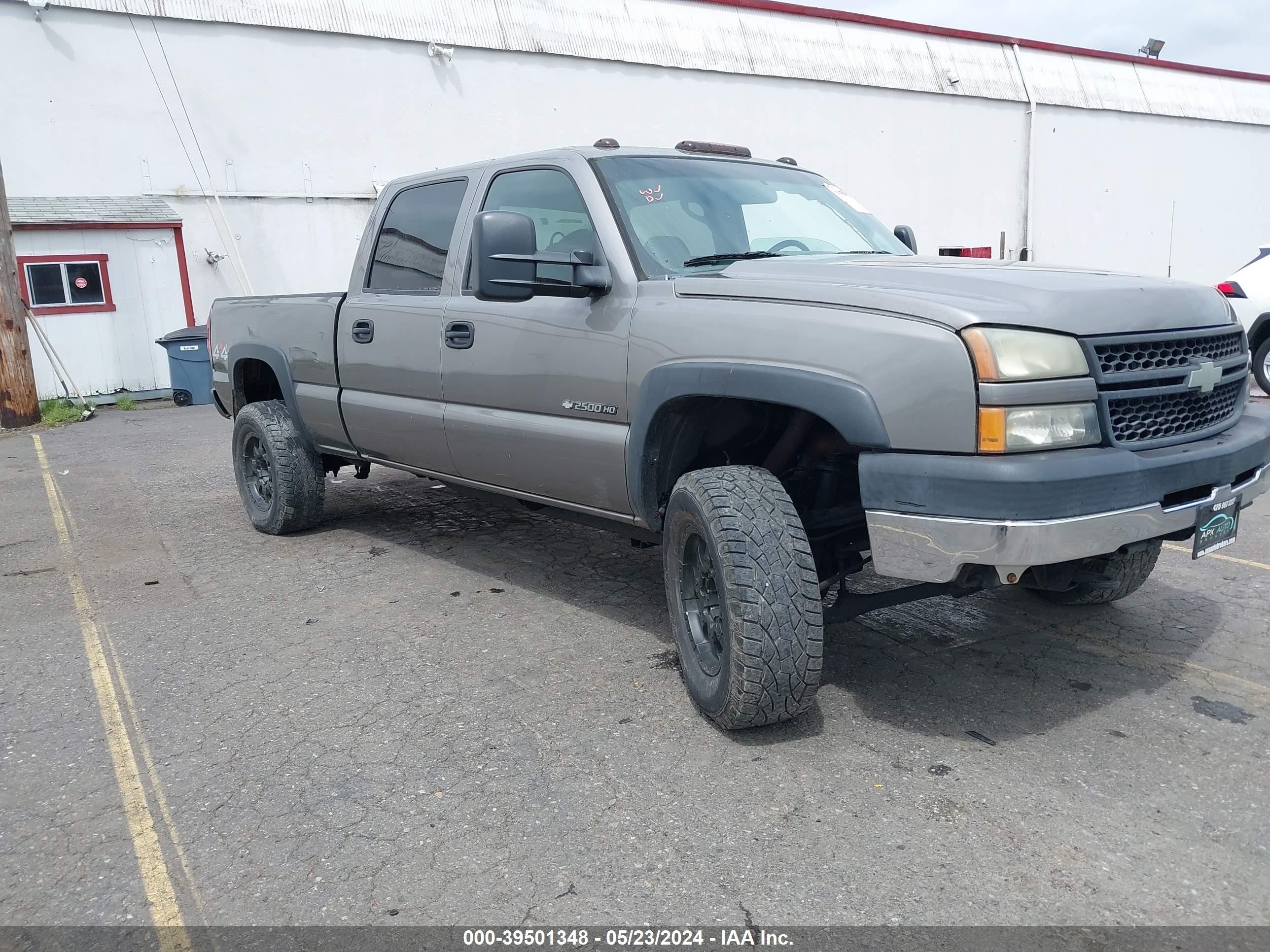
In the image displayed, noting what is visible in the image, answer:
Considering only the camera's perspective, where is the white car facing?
facing to the right of the viewer

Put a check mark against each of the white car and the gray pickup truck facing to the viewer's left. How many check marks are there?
0

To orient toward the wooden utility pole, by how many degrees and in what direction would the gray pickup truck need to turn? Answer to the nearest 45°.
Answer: approximately 180°

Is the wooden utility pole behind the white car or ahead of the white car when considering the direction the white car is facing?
behind

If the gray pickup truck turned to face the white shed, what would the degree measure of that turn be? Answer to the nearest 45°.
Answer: approximately 180°

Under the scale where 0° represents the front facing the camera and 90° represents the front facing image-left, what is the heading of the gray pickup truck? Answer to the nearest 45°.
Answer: approximately 315°

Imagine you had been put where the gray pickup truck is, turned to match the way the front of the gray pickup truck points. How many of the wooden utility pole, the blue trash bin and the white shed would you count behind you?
3

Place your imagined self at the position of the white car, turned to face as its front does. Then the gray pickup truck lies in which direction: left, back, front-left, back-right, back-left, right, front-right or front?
right

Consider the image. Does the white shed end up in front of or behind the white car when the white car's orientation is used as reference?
behind
